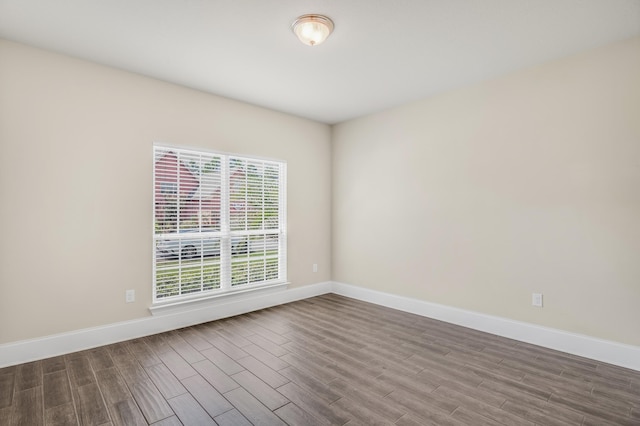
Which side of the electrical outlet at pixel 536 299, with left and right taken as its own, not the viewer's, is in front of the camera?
front

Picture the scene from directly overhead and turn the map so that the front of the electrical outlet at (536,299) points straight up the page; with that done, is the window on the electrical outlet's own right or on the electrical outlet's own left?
on the electrical outlet's own right

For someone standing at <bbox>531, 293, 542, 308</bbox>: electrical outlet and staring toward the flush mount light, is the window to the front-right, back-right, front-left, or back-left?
front-right

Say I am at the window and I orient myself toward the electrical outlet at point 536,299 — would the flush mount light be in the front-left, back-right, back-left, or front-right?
front-right

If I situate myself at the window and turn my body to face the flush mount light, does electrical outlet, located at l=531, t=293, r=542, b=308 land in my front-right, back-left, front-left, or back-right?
front-left

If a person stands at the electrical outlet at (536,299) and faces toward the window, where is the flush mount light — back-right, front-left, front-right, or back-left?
front-left
